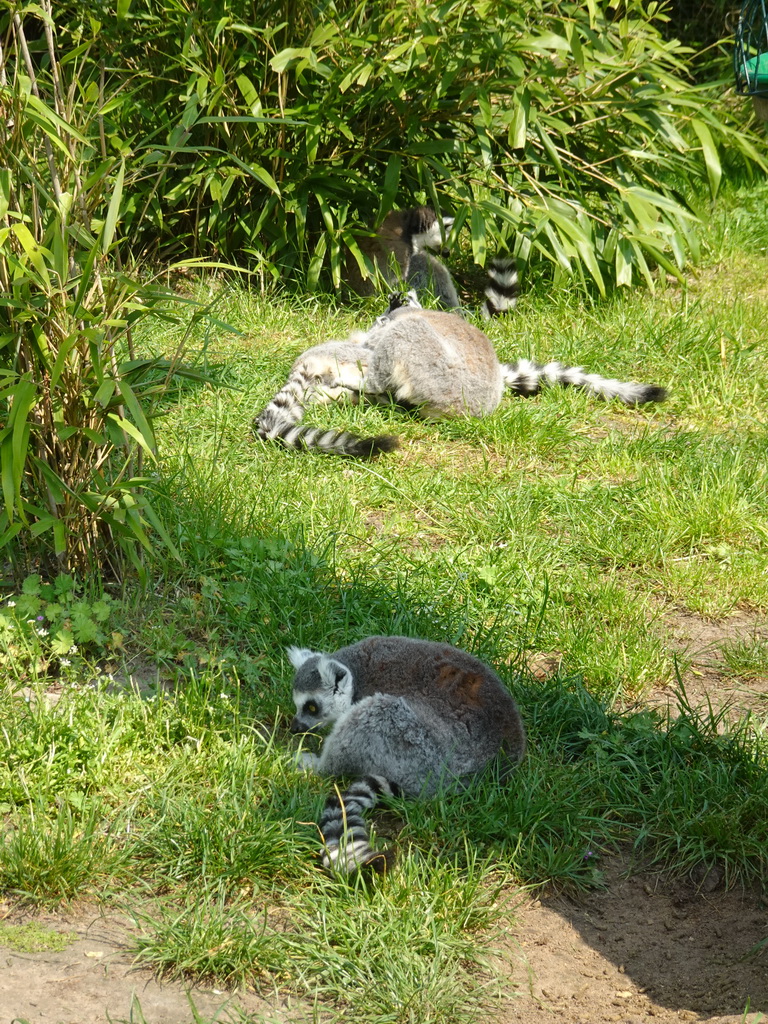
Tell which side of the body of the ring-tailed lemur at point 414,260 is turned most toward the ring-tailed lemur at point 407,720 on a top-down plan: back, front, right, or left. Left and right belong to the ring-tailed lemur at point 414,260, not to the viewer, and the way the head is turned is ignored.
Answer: right

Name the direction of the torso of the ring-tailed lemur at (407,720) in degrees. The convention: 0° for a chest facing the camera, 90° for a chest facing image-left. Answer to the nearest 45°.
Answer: approximately 90°

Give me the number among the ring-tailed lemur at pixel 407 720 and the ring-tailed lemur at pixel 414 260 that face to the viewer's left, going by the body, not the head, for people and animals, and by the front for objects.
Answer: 1

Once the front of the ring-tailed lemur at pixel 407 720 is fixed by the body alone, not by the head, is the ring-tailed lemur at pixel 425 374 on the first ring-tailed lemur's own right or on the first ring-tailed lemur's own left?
on the first ring-tailed lemur's own right

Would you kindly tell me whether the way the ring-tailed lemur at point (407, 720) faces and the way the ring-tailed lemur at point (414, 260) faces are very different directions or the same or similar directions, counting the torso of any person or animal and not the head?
very different directions

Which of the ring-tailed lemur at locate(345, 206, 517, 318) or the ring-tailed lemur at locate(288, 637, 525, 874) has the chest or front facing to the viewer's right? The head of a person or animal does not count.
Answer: the ring-tailed lemur at locate(345, 206, 517, 318)

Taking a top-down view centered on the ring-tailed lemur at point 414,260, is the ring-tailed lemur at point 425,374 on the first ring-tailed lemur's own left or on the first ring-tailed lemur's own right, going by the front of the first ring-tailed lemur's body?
on the first ring-tailed lemur's own right
